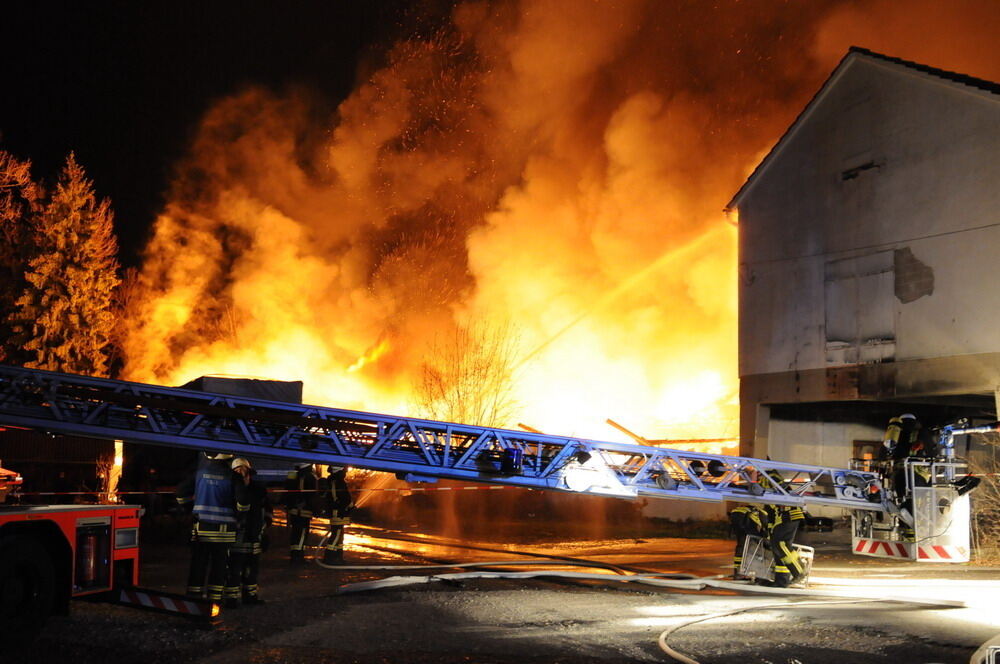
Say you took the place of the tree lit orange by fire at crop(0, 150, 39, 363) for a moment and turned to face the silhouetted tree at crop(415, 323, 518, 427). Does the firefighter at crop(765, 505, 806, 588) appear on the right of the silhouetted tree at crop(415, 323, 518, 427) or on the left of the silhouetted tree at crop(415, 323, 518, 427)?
right

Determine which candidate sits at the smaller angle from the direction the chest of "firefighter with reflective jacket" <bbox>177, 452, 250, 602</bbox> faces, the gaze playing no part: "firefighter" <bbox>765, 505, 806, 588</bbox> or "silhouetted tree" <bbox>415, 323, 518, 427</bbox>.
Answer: the silhouetted tree

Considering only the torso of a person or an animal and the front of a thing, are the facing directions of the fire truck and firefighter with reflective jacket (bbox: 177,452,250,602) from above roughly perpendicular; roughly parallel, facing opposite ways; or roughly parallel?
roughly perpendicular

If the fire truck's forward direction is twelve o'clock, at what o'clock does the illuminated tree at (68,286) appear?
The illuminated tree is roughly at 2 o'clock from the fire truck.

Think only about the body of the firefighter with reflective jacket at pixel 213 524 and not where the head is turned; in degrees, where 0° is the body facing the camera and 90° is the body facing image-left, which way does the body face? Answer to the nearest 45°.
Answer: approximately 180°

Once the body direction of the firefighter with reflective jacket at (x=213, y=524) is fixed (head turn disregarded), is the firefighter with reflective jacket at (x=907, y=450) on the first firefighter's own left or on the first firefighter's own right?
on the first firefighter's own right

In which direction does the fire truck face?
to the viewer's left

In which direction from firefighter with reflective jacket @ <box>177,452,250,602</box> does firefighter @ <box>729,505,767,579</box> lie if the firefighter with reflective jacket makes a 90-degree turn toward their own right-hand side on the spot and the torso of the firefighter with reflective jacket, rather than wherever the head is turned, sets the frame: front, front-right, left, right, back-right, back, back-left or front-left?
front

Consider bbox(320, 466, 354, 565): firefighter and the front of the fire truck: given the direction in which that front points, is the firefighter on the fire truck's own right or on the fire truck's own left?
on the fire truck's own right
